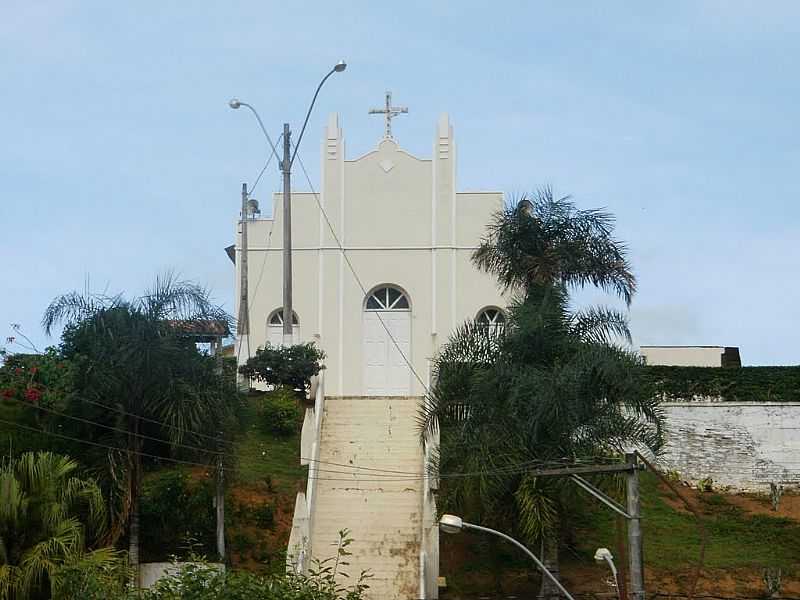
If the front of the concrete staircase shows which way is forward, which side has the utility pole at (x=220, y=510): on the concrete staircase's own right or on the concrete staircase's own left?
on the concrete staircase's own right

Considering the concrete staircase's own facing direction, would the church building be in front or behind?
behind

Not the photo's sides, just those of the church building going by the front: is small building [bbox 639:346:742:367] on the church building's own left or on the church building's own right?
on the church building's own left

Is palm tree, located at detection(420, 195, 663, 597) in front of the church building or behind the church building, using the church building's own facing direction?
in front

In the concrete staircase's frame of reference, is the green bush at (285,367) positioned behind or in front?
behind

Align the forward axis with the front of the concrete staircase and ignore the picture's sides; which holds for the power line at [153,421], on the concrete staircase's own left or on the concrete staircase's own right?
on the concrete staircase's own right

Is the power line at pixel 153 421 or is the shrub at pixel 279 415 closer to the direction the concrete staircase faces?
the power line

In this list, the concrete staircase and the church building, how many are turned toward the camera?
2

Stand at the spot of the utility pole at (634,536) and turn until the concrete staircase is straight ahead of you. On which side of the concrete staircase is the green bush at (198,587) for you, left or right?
left

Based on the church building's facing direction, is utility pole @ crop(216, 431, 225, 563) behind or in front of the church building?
in front
